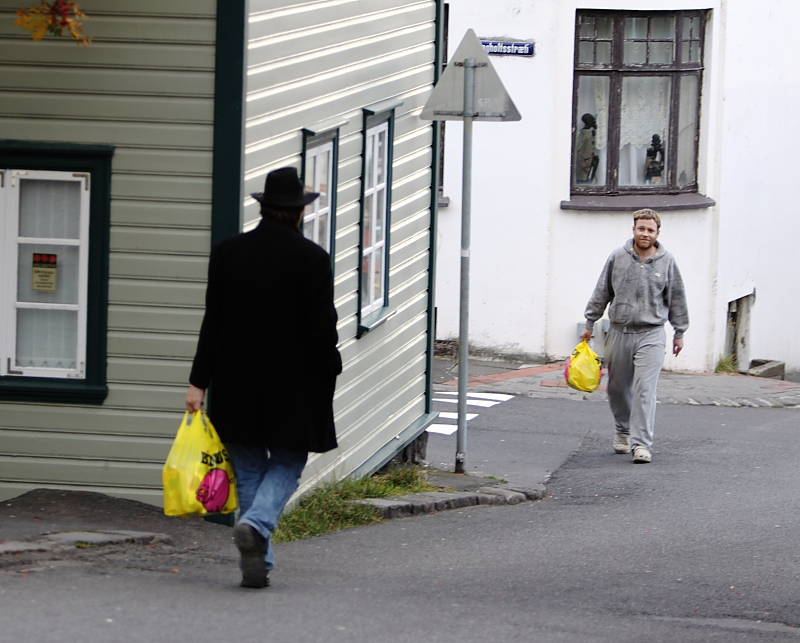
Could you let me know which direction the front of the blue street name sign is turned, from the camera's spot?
facing the viewer

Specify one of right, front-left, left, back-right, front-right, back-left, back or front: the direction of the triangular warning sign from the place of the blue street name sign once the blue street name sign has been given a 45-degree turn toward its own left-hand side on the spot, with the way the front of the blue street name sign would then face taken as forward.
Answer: front-right

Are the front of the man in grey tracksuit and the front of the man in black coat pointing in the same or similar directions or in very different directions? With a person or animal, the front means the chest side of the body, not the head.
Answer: very different directions

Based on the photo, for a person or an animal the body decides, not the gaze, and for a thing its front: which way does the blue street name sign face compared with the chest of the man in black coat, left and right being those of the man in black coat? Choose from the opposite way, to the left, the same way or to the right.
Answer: the opposite way

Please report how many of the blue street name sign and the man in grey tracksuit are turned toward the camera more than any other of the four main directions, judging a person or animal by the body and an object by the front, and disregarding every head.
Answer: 2

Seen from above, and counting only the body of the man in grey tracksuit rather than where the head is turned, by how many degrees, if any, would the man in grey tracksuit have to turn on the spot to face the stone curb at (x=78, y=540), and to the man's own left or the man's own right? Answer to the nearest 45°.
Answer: approximately 45° to the man's own right

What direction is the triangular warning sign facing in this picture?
away from the camera

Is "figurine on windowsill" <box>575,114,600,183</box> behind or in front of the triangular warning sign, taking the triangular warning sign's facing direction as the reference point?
in front

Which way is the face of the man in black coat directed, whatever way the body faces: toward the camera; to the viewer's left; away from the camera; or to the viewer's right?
away from the camera

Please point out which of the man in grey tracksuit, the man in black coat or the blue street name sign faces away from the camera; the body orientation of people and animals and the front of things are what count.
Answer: the man in black coat

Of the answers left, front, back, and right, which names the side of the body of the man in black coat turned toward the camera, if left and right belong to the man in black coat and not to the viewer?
back

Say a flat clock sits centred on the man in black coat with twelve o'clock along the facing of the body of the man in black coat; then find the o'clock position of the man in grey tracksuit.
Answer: The man in grey tracksuit is roughly at 1 o'clock from the man in black coat.

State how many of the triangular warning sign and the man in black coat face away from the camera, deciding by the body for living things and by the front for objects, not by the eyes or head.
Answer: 2

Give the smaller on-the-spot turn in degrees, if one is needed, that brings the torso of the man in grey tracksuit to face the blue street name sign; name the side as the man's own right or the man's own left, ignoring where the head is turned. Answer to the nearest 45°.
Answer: approximately 180°

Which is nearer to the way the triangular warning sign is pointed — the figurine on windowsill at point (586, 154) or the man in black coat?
the figurine on windowsill

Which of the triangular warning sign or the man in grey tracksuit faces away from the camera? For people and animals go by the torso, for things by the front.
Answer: the triangular warning sign

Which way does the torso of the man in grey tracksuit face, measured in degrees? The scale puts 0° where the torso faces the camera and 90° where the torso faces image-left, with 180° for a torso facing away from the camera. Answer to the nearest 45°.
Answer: approximately 0°
